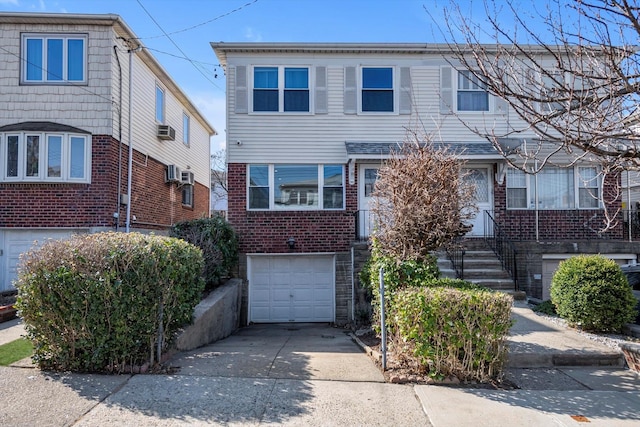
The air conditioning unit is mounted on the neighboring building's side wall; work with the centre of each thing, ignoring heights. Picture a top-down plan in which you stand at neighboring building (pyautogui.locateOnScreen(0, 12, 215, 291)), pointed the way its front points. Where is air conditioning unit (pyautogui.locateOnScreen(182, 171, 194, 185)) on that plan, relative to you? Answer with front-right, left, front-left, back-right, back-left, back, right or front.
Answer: back-left

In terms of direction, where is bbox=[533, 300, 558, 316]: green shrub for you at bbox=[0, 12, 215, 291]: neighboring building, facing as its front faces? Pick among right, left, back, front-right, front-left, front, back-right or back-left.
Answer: front-left

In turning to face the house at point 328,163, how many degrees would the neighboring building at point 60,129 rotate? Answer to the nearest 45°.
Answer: approximately 90° to its left

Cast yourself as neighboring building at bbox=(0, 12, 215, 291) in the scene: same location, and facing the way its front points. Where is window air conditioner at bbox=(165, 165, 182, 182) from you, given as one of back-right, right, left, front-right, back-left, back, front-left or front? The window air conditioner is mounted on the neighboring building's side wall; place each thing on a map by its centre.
back-left

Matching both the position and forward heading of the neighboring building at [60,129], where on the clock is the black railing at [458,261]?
The black railing is roughly at 10 o'clock from the neighboring building.

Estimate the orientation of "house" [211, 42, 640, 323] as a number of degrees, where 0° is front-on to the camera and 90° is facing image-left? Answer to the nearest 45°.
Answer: approximately 0°

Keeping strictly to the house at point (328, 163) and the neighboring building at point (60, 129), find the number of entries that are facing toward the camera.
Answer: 2

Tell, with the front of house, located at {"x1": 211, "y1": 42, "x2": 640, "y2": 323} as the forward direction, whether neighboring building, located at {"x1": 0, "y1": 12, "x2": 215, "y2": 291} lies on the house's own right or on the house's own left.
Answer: on the house's own right

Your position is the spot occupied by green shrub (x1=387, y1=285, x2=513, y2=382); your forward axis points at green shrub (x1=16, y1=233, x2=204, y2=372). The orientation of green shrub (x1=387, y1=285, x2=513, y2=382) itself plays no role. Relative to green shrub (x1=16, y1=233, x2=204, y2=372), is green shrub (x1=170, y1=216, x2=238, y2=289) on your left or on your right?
right

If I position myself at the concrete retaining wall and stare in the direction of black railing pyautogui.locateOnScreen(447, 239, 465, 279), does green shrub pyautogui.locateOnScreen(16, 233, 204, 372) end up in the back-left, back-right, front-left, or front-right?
back-right

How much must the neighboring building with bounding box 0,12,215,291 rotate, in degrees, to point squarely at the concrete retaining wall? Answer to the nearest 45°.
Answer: approximately 45° to its left
